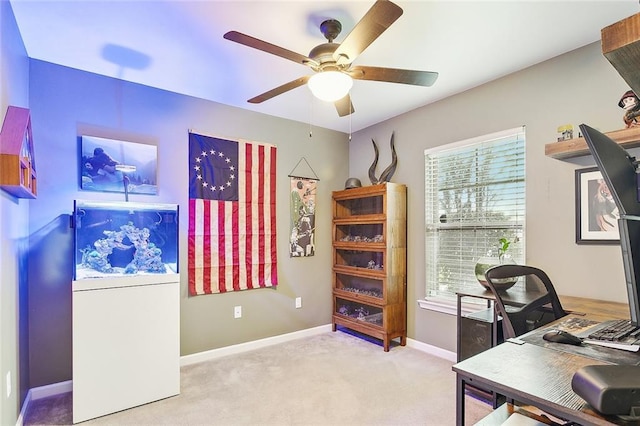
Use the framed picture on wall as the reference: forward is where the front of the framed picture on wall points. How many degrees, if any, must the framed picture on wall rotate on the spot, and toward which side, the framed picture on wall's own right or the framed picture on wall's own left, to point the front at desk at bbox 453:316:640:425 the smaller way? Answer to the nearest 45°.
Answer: approximately 45° to the framed picture on wall's own left

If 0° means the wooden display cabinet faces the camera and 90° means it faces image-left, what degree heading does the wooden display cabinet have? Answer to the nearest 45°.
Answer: approximately 45°

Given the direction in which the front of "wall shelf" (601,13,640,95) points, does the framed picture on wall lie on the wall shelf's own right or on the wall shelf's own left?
on the wall shelf's own right

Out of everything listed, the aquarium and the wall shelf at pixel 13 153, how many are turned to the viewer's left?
0

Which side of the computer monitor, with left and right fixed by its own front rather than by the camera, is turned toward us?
left

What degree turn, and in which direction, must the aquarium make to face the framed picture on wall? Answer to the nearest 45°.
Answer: approximately 45° to its left

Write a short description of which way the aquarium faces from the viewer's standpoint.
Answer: facing the viewer

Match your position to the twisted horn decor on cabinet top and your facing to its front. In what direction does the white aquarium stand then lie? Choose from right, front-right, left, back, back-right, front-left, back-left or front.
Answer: front

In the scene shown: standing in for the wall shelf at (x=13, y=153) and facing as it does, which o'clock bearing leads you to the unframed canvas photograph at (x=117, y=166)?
The unframed canvas photograph is roughly at 10 o'clock from the wall shelf.

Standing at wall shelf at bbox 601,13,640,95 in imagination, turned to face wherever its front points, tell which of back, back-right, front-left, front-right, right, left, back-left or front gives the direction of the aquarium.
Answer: front-right

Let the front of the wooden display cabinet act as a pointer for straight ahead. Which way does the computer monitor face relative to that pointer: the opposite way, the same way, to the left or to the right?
to the right

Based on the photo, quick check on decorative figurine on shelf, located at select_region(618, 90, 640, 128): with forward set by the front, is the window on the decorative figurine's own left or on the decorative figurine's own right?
on the decorative figurine's own right

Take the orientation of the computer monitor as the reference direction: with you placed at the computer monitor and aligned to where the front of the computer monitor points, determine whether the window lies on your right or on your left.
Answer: on your right

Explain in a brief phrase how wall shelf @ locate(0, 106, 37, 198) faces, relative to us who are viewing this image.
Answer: facing to the right of the viewer
